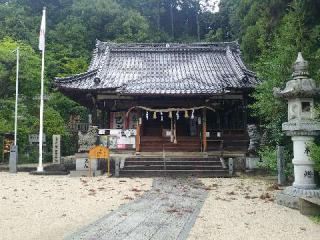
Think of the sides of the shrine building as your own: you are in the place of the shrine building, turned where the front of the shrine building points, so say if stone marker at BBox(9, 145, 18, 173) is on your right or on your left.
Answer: on your right

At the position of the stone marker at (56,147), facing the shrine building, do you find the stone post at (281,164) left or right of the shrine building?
right

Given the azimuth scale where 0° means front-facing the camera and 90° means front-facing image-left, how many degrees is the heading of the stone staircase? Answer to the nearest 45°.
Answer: approximately 0°

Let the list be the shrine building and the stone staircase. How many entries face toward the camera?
2

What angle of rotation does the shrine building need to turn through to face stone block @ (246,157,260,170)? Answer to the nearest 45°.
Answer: approximately 45° to its left

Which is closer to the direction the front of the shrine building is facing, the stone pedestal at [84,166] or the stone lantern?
the stone lantern

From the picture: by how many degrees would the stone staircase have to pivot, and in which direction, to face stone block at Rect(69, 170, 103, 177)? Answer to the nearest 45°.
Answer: approximately 90° to its right

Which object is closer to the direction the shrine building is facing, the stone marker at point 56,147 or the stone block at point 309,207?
the stone block

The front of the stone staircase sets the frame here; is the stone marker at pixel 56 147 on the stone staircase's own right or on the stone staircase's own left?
on the stone staircase's own right
